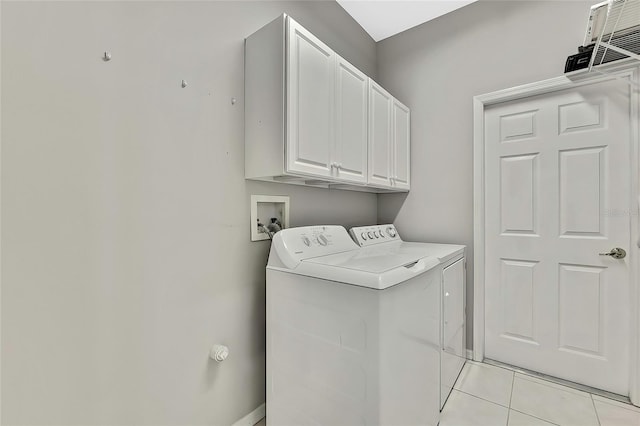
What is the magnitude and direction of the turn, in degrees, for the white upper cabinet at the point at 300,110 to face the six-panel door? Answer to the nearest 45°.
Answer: approximately 45° to its left

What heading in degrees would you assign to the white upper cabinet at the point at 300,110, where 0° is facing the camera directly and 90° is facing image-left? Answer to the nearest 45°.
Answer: approximately 315°

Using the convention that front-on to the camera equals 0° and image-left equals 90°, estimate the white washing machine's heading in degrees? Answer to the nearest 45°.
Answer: approximately 315°

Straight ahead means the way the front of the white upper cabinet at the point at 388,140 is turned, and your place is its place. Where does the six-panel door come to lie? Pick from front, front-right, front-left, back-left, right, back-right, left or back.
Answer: front-left

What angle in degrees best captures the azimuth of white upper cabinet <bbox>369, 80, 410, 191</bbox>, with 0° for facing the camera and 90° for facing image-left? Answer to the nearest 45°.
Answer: approximately 315°
